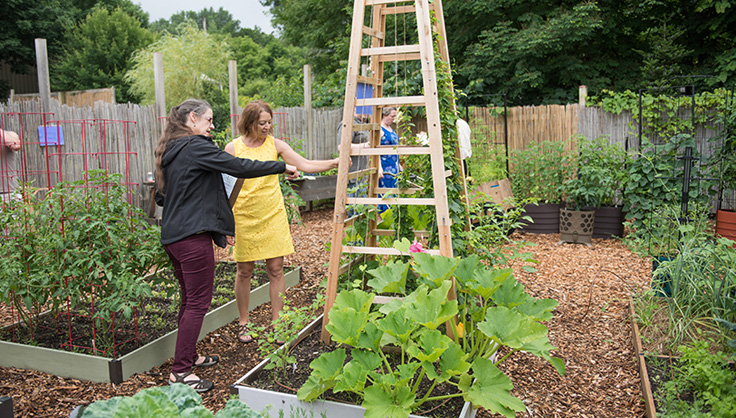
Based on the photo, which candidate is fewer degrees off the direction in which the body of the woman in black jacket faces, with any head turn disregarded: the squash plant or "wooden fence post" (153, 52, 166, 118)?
the squash plant

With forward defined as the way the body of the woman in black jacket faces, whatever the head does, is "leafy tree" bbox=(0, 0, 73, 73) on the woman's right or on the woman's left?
on the woman's left

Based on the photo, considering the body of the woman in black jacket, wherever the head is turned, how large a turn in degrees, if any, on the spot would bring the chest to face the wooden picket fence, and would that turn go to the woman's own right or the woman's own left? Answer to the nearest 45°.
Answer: approximately 90° to the woman's own left

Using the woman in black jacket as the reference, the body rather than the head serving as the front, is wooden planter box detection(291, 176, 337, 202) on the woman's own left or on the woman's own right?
on the woman's own left

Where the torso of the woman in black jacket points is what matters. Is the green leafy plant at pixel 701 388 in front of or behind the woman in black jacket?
in front

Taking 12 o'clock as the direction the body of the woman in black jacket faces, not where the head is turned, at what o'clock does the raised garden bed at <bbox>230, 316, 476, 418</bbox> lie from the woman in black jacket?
The raised garden bed is roughly at 2 o'clock from the woman in black jacket.

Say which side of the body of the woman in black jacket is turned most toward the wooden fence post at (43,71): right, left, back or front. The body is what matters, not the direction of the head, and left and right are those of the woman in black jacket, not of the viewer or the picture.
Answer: left

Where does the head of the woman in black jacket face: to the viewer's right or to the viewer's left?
to the viewer's right

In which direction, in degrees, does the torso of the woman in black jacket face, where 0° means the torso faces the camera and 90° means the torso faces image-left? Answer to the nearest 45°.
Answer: approximately 270°

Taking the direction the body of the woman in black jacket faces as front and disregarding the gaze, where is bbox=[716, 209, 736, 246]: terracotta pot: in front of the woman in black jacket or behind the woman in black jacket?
in front

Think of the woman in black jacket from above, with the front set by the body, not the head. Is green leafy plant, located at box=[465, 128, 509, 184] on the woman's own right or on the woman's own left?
on the woman's own left

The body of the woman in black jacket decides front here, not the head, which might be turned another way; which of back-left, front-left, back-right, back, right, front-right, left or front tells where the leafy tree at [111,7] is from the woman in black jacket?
left

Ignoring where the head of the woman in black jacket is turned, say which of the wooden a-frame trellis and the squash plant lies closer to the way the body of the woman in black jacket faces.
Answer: the wooden a-frame trellis
